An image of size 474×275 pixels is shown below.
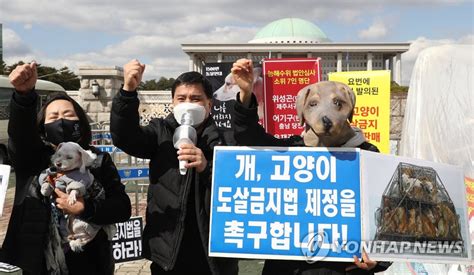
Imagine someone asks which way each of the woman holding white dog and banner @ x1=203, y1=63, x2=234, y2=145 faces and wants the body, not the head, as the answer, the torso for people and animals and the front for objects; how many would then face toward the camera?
2

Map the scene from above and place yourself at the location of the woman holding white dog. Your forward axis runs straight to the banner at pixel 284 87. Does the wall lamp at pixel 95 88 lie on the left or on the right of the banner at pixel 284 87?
left

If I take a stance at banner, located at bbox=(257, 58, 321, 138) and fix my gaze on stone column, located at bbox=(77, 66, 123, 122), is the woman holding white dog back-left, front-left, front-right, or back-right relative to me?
back-left

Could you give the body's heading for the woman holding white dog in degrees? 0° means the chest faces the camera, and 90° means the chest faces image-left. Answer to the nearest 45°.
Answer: approximately 0°

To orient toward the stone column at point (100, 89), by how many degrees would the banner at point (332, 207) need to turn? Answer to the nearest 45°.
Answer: approximately 135° to its right

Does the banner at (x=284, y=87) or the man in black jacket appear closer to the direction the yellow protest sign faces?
the man in black jacket

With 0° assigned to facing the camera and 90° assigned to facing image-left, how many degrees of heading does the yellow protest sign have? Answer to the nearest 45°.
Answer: approximately 0°

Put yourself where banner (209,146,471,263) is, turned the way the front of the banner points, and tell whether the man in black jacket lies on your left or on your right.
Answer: on your right

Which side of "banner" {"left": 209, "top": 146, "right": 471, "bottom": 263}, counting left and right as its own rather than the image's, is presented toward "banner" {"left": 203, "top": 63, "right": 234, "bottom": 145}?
back
